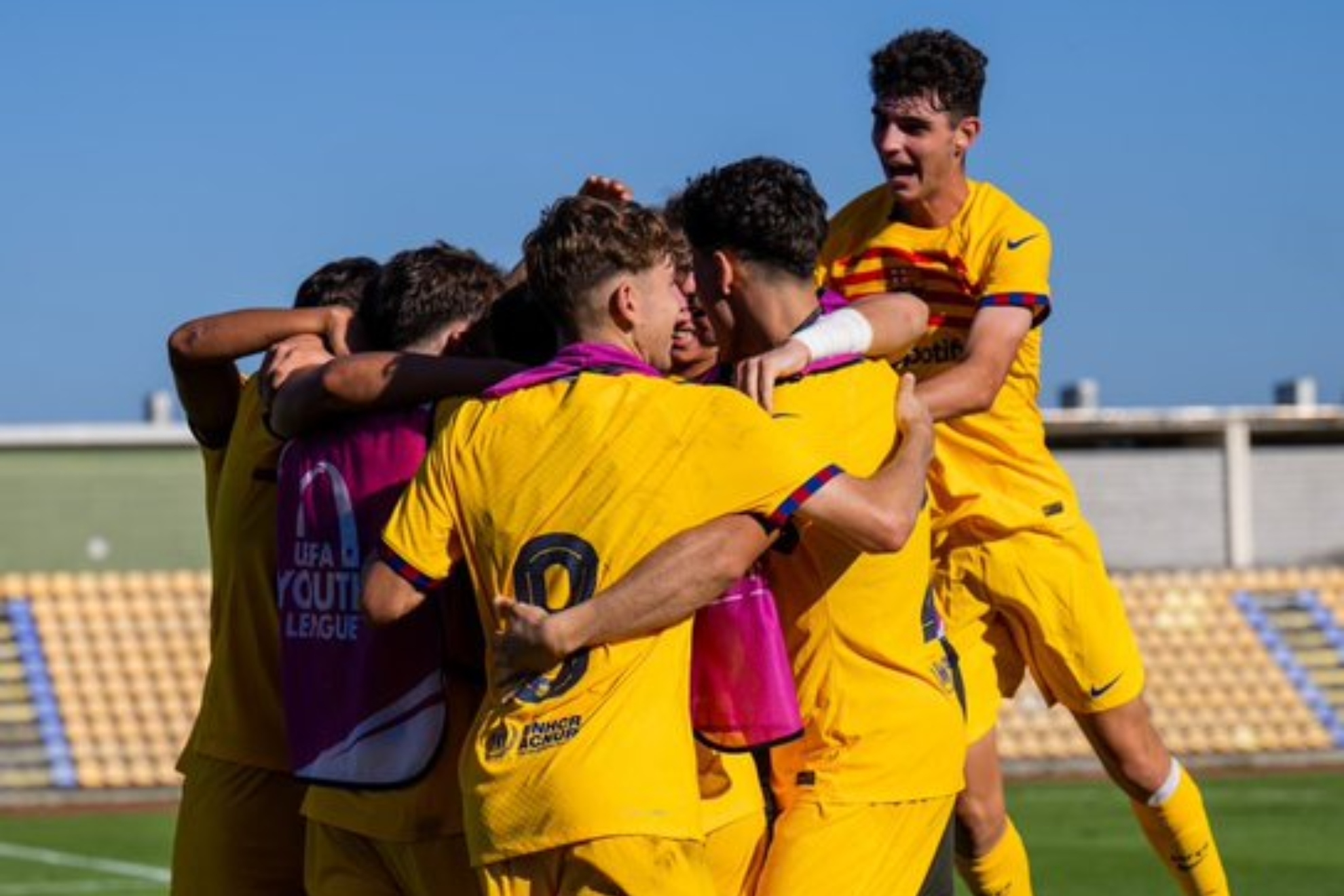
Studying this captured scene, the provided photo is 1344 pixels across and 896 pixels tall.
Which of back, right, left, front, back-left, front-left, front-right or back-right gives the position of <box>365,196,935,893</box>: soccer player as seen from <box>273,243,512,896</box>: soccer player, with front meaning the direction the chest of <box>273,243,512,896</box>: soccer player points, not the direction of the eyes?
right

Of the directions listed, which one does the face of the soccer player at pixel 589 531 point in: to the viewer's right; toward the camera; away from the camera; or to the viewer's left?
to the viewer's right

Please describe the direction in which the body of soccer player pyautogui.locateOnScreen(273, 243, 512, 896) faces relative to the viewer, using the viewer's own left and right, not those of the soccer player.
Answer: facing away from the viewer and to the right of the viewer

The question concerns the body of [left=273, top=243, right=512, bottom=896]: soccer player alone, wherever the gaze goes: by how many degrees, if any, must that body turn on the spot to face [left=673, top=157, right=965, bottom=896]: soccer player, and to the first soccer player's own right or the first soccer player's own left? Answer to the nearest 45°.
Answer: approximately 45° to the first soccer player's own right

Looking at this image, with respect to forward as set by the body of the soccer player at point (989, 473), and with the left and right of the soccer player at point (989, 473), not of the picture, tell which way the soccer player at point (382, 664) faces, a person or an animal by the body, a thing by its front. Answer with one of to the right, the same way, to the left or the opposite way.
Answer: the opposite way

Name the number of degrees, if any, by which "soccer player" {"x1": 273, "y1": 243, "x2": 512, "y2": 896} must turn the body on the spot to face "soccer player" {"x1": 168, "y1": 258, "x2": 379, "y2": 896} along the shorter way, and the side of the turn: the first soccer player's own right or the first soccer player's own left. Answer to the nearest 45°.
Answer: approximately 90° to the first soccer player's own left

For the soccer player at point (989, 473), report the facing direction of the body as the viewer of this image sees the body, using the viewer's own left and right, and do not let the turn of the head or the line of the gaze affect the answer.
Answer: facing the viewer and to the left of the viewer

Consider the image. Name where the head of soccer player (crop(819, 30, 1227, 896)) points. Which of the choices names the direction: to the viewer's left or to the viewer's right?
to the viewer's left

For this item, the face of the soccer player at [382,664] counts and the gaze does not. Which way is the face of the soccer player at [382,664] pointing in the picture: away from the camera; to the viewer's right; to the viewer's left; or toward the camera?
away from the camera
